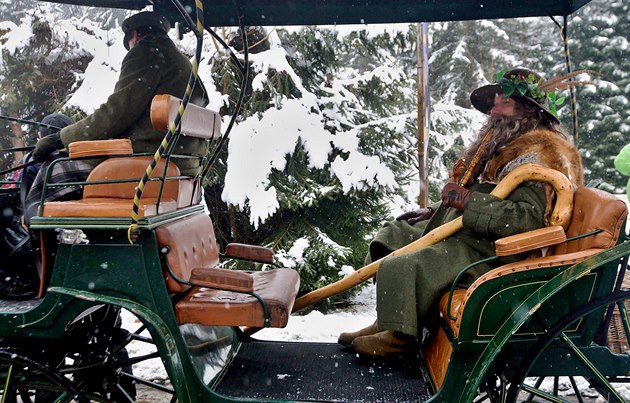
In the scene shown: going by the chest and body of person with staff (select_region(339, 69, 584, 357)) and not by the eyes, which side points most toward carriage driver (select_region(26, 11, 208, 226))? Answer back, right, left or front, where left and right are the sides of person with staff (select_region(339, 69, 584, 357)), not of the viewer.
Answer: front

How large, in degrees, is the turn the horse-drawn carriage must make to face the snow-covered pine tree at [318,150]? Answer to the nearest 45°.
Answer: approximately 90° to its right

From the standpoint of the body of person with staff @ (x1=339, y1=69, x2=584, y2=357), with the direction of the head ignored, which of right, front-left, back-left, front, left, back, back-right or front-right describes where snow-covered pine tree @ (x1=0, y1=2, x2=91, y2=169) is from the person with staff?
front-right

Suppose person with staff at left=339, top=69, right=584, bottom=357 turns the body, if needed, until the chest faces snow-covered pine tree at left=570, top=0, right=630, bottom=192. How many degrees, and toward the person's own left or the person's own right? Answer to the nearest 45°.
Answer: approximately 90° to the person's own right

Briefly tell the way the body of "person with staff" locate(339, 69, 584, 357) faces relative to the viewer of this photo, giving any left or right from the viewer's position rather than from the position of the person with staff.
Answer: facing to the left of the viewer

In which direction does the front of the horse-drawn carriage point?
to the viewer's left

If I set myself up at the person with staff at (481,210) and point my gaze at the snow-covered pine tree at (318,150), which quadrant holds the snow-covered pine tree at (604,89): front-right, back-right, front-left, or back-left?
front-right

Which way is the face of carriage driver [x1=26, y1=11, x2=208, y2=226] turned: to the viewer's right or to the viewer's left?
to the viewer's left

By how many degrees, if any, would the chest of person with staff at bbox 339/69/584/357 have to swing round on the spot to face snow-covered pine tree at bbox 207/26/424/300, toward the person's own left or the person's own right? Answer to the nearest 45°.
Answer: approximately 45° to the person's own right

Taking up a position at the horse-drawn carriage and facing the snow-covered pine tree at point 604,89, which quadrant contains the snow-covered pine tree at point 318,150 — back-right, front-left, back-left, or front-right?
front-left

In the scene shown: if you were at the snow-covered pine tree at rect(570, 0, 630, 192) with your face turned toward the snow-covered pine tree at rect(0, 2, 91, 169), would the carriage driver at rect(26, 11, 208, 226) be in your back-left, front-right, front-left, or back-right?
front-left

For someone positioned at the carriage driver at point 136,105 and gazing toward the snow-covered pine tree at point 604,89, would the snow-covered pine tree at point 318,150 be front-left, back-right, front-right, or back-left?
front-left
